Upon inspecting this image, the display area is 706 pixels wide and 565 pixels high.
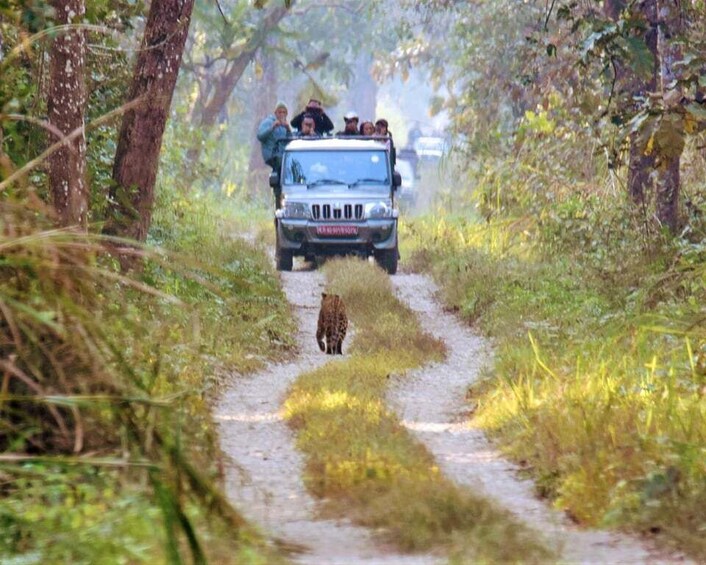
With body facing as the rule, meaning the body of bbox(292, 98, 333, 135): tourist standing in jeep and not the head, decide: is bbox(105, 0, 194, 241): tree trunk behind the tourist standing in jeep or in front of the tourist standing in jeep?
in front

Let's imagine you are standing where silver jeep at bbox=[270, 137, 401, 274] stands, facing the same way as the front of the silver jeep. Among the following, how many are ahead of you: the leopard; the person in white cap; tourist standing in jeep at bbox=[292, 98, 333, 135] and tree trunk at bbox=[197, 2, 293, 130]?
1

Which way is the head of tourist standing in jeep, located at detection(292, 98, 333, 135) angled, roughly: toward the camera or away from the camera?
toward the camera

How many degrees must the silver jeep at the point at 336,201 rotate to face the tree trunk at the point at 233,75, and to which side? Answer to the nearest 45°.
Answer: approximately 180°

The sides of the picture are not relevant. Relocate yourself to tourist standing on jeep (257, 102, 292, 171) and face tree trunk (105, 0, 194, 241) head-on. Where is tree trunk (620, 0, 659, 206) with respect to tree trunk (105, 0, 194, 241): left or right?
left

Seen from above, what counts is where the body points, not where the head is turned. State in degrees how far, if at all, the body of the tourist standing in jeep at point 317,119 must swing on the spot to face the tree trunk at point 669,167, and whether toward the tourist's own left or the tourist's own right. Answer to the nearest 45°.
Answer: approximately 45° to the tourist's own left

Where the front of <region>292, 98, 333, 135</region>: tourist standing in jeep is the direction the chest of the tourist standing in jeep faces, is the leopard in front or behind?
in front

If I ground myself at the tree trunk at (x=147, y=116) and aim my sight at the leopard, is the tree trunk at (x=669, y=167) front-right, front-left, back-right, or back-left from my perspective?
front-left

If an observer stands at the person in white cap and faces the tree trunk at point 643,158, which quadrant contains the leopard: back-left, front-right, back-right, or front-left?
front-right

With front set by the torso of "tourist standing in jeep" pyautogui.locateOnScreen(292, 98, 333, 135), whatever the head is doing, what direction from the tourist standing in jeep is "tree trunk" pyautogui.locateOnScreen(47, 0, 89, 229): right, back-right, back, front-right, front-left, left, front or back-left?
front

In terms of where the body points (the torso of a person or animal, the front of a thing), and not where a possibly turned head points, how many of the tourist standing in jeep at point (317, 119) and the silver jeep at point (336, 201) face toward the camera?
2

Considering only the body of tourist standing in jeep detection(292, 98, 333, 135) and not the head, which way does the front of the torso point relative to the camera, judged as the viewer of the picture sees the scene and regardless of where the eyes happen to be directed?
toward the camera
